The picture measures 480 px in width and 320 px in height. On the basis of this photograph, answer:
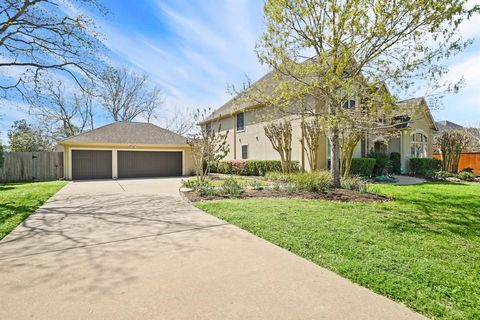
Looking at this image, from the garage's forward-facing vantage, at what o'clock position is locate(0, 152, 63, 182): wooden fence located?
The wooden fence is roughly at 3 o'clock from the garage.

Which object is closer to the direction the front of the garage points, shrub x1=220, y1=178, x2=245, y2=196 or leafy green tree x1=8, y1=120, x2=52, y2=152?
the shrub

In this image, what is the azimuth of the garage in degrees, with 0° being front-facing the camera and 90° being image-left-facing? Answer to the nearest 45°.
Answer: approximately 0°

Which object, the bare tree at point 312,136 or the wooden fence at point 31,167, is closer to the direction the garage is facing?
the bare tree

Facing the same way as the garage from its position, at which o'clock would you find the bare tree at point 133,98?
The bare tree is roughly at 6 o'clock from the garage.

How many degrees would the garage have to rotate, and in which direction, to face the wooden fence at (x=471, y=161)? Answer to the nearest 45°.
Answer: approximately 90° to its left

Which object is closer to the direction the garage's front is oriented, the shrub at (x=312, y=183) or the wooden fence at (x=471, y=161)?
the shrub

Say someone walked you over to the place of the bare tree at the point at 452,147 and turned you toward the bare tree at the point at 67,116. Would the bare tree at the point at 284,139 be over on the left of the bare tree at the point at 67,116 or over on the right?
left

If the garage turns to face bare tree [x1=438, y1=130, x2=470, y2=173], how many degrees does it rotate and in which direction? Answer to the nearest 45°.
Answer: approximately 45° to its left
